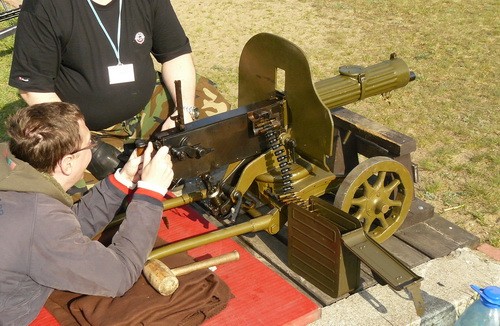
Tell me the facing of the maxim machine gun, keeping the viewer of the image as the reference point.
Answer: facing away from the viewer and to the right of the viewer

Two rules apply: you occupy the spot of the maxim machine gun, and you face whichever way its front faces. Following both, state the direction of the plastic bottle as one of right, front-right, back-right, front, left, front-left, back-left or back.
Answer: right

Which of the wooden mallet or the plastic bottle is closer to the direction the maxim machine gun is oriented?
the plastic bottle

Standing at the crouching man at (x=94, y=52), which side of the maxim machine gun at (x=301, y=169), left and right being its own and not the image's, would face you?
left

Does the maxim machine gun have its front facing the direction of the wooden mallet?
no
